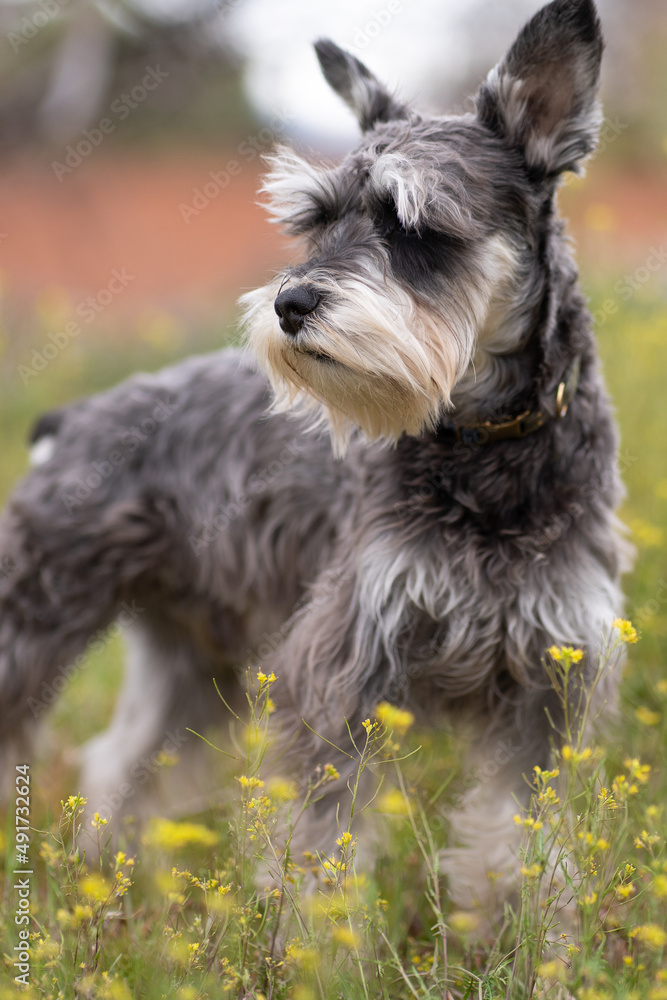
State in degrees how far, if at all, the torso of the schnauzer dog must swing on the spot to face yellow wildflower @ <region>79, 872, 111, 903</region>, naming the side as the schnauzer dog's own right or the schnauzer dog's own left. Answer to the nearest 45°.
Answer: approximately 90° to the schnauzer dog's own right

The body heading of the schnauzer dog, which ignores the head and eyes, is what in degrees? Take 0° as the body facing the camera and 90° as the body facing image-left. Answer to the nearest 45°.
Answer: approximately 315°

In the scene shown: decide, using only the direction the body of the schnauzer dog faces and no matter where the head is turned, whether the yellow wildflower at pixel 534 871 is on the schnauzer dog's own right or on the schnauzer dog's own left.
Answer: on the schnauzer dog's own right
